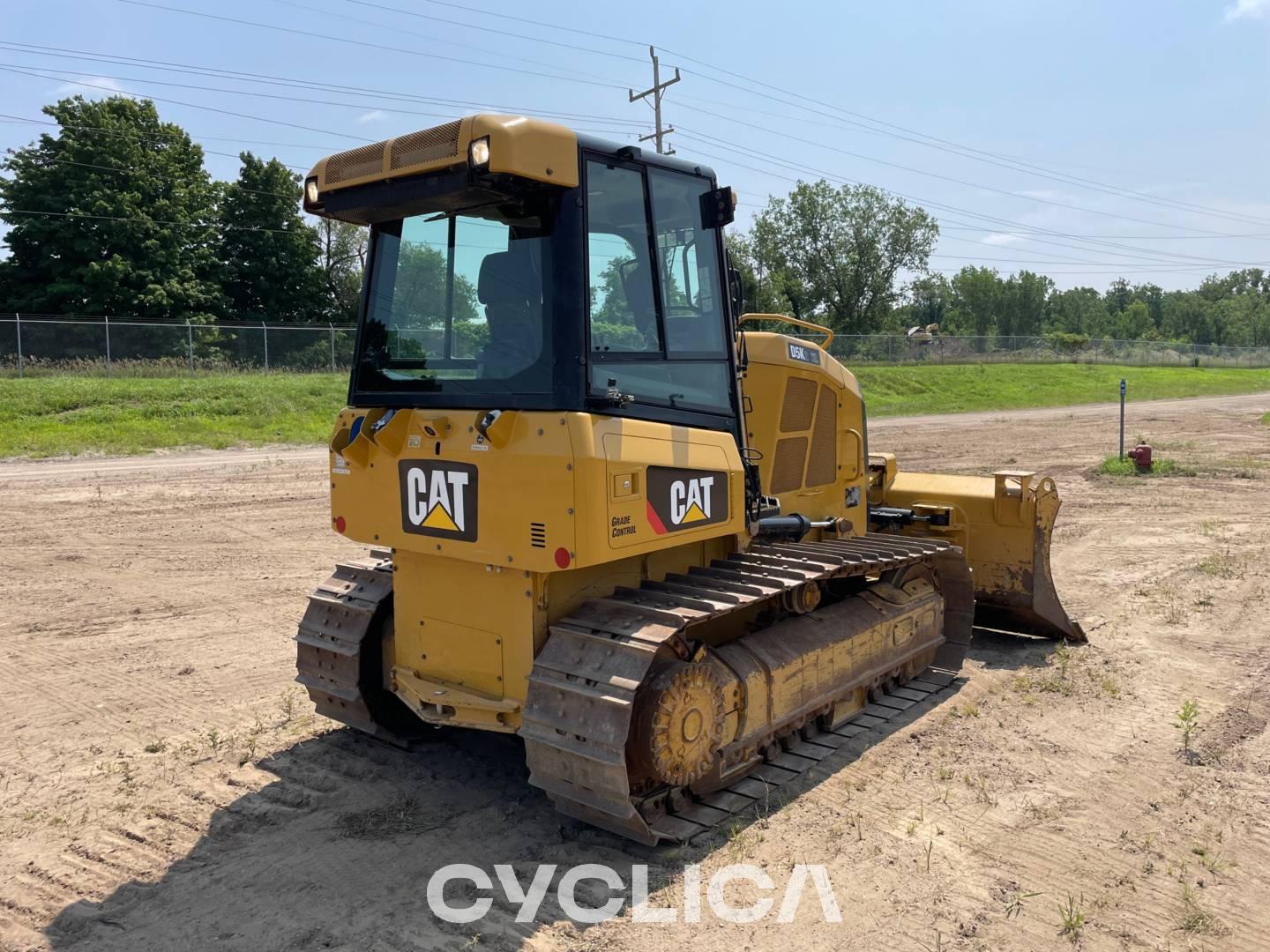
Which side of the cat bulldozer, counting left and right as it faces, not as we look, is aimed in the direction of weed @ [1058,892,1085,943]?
right

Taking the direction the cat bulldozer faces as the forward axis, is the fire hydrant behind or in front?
in front

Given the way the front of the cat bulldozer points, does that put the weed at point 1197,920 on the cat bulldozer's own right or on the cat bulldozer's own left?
on the cat bulldozer's own right

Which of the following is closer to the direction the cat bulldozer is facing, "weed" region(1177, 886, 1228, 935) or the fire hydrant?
the fire hydrant

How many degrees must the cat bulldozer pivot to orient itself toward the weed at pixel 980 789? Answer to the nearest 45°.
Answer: approximately 45° to its right

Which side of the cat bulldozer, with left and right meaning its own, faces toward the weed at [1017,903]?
right

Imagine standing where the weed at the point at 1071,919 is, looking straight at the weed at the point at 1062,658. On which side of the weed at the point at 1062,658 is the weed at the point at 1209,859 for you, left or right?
right

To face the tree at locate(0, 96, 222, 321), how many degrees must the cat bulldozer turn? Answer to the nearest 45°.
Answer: approximately 90° to its left

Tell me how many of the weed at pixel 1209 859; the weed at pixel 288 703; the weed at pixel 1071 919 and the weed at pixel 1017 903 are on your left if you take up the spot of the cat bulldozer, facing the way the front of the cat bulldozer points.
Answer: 1

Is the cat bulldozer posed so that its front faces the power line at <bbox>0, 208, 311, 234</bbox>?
no

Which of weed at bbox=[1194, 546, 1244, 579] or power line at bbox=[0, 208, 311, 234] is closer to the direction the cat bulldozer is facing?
the weed

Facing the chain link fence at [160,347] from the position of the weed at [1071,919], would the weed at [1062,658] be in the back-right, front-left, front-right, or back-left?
front-right

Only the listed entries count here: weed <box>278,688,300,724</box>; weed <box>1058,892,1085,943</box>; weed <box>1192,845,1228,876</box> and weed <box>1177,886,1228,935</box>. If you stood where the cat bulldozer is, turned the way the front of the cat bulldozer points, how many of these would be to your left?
1

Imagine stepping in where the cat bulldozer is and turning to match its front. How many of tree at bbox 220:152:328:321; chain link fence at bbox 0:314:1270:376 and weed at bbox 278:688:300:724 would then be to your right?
0

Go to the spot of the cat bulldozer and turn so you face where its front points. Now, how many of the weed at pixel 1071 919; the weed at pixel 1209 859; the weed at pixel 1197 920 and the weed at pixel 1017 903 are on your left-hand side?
0

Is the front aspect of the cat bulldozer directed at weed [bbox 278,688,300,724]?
no

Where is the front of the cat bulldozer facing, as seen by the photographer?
facing away from the viewer and to the right of the viewer

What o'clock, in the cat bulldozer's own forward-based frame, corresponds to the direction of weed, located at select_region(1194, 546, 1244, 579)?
The weed is roughly at 12 o'clock from the cat bulldozer.

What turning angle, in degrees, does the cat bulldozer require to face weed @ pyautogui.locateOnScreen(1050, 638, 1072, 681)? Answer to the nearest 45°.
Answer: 0° — it already faces it
